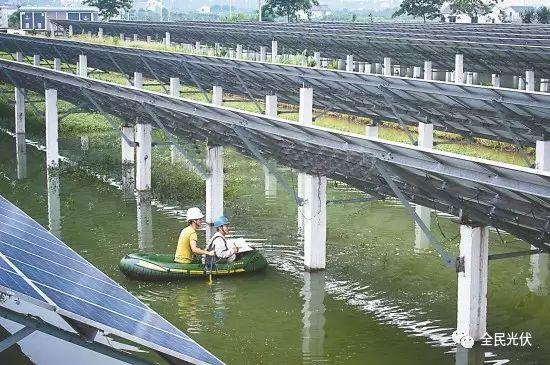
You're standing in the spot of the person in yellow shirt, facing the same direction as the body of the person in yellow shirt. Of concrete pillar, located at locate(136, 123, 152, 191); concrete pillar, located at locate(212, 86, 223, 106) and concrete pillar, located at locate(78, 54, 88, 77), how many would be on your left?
3

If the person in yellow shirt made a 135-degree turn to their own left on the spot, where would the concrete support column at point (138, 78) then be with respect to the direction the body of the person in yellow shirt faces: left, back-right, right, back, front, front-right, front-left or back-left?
front-right

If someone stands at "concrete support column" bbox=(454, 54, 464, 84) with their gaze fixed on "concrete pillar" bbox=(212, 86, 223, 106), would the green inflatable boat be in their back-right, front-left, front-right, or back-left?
front-left

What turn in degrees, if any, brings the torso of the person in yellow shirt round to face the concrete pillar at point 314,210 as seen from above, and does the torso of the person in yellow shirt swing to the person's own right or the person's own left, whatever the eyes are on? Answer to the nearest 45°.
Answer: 0° — they already face it

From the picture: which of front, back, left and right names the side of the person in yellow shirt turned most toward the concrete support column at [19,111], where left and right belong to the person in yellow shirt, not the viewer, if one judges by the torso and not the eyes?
left

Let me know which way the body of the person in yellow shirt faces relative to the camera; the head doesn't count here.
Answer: to the viewer's right

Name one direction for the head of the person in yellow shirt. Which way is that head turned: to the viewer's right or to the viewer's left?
to the viewer's right

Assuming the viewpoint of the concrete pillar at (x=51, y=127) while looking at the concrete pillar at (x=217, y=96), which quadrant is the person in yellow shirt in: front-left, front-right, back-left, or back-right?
back-right

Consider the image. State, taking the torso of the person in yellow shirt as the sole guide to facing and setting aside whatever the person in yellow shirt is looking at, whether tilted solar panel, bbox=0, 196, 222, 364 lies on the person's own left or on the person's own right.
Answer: on the person's own right

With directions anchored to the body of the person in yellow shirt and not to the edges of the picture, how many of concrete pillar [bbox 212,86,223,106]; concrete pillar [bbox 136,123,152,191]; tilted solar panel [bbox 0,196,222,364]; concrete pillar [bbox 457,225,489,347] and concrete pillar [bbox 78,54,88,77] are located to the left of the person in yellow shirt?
3

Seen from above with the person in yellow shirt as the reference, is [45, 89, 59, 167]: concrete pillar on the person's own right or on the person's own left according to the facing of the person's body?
on the person's own left

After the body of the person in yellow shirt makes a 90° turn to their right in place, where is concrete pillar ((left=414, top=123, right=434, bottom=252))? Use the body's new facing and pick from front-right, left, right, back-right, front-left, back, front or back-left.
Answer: back-left

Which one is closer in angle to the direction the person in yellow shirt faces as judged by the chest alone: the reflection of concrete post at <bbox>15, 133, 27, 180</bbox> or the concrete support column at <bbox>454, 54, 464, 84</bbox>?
the concrete support column

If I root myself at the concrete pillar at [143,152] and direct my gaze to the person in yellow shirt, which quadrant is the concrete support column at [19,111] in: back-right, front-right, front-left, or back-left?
back-right

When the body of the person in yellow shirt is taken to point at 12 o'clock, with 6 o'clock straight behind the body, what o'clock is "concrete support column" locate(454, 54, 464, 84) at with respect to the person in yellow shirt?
The concrete support column is roughly at 10 o'clock from the person in yellow shirt.

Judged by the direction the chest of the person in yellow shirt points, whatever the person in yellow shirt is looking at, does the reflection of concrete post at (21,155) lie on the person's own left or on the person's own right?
on the person's own left
